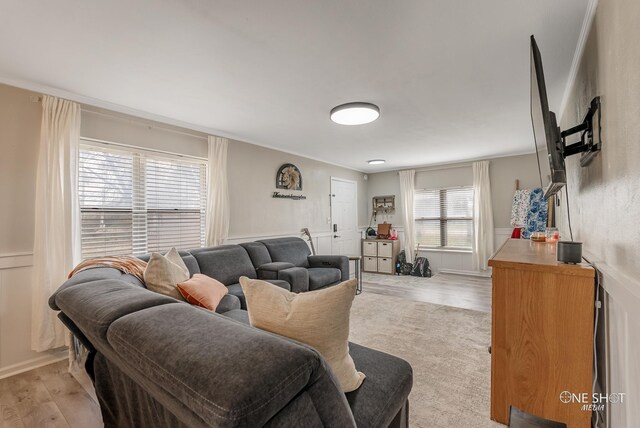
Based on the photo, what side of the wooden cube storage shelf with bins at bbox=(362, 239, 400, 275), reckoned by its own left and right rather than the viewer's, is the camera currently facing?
front

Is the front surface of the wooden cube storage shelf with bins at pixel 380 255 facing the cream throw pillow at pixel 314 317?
yes

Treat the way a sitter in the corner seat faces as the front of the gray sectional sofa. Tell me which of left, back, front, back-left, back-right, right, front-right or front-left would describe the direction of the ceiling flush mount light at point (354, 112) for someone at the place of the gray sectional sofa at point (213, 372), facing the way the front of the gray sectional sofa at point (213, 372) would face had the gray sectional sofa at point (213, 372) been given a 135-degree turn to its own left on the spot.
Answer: back-right

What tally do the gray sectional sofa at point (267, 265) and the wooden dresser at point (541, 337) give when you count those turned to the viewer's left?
1

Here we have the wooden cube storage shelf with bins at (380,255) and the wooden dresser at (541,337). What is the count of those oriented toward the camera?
1

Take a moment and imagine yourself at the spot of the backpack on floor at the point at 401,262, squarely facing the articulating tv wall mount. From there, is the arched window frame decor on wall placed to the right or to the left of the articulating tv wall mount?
right

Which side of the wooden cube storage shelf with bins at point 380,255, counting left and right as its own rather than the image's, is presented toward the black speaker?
front

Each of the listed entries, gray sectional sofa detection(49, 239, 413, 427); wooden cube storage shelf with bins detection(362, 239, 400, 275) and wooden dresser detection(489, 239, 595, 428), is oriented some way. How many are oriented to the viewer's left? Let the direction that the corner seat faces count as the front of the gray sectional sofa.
1

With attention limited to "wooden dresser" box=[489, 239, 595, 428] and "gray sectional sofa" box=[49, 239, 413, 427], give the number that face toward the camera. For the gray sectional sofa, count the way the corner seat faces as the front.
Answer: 0

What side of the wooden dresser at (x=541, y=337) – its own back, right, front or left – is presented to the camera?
left

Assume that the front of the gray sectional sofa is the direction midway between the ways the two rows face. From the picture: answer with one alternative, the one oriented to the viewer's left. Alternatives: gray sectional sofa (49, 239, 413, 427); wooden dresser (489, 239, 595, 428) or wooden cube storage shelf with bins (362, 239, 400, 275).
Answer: wooden dresser (489, 239, 595, 428)

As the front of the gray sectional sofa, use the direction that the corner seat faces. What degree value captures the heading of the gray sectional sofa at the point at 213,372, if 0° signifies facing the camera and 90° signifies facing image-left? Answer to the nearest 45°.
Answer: approximately 225°
